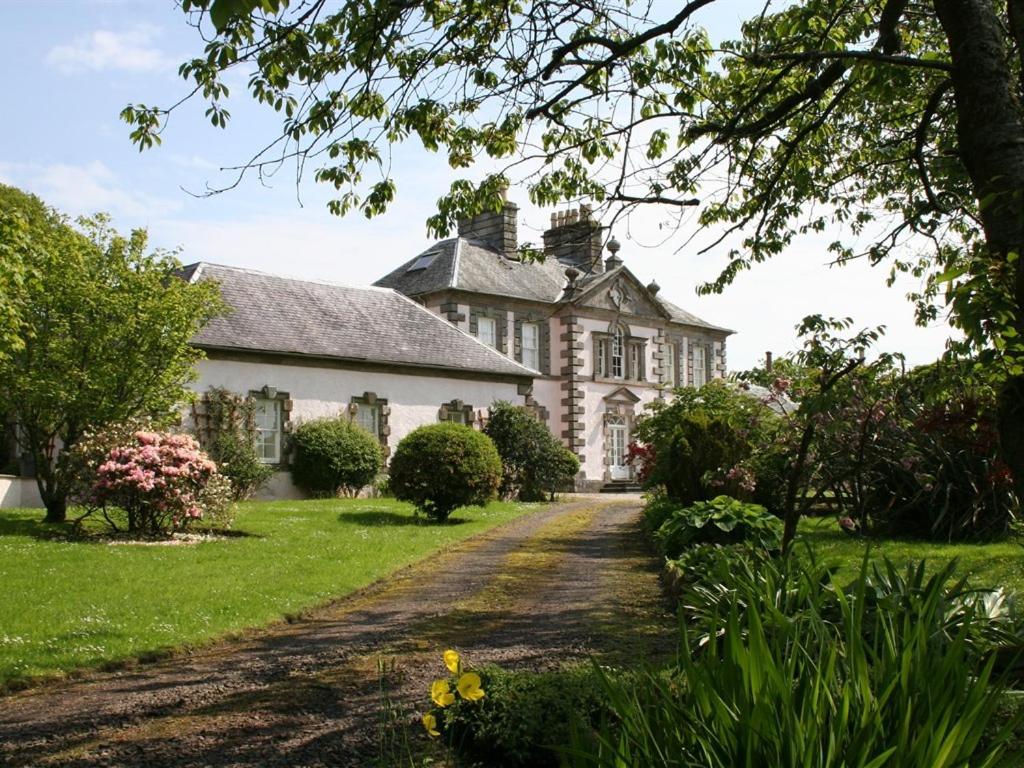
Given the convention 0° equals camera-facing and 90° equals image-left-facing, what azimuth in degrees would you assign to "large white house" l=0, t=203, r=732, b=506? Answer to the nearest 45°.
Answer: approximately 315°

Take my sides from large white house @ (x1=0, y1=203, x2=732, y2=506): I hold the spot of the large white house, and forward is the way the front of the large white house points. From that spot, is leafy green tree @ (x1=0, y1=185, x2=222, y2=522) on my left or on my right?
on my right

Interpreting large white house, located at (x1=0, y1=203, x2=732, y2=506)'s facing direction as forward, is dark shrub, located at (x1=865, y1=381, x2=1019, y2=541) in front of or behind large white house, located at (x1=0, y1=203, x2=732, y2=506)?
in front

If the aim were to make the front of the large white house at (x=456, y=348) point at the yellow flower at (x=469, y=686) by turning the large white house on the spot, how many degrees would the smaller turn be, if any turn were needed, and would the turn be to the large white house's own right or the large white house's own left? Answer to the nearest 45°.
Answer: approximately 45° to the large white house's own right

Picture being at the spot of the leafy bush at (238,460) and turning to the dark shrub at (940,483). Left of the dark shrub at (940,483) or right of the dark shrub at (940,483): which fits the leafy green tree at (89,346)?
right

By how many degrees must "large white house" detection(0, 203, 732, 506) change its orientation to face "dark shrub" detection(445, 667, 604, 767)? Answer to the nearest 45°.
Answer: approximately 45° to its right

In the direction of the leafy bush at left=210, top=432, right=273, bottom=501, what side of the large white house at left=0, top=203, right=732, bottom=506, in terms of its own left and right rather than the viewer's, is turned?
right
